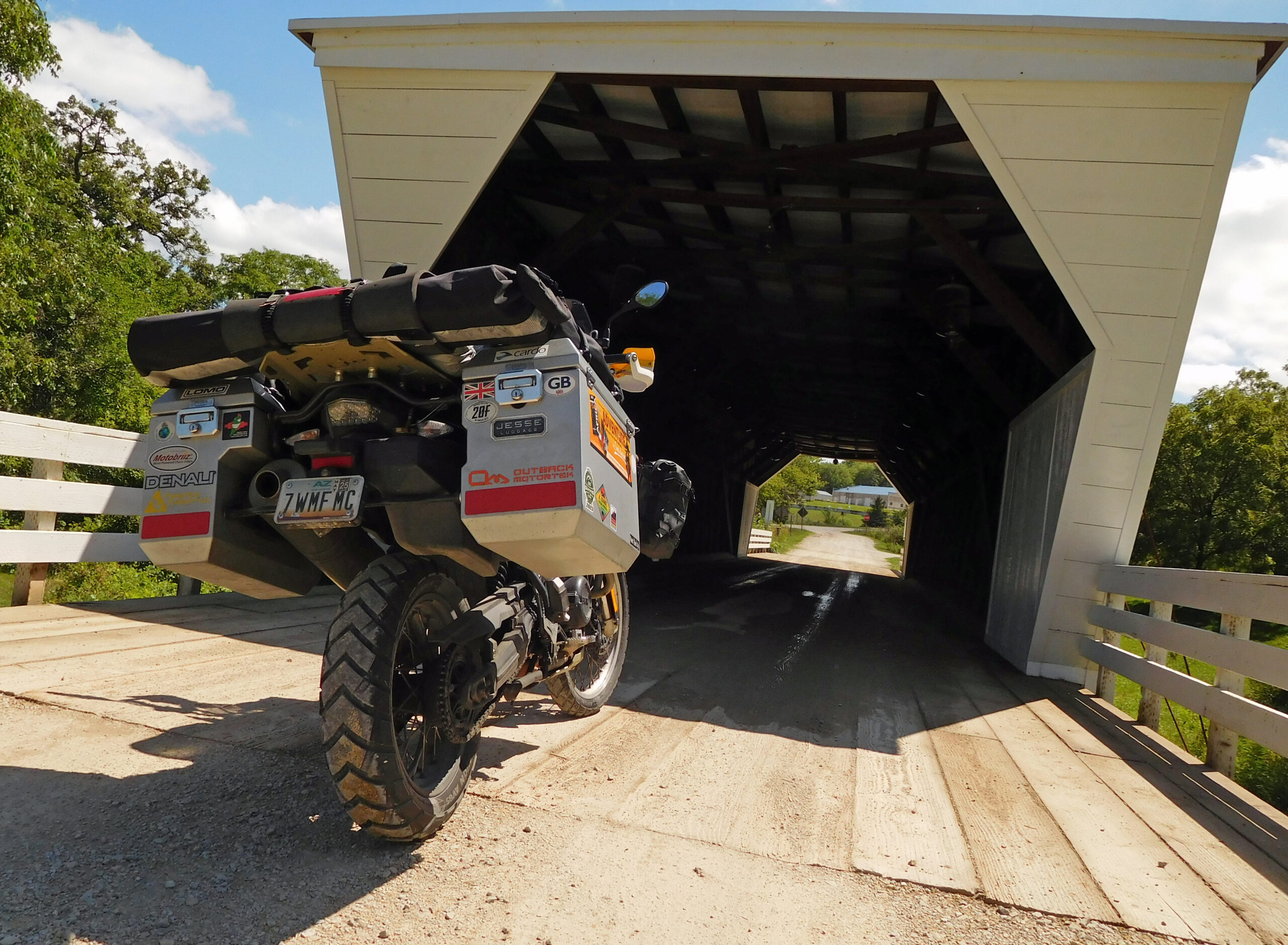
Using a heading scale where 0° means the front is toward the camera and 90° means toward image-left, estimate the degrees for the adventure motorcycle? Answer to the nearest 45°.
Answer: approximately 225°

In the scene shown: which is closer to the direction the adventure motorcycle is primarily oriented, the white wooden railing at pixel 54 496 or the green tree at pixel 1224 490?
the green tree

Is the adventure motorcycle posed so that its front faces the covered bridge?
yes

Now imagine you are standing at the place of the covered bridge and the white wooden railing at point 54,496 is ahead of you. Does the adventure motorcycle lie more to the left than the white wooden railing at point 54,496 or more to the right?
left

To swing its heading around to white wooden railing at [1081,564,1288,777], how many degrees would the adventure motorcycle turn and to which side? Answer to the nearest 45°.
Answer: approximately 45° to its right

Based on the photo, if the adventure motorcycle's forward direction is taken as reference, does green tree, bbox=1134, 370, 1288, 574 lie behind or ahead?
ahead

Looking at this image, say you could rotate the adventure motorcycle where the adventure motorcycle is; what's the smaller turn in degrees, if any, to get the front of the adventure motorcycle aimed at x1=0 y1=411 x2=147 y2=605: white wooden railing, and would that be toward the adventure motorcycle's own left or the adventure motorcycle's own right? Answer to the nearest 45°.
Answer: approximately 90° to the adventure motorcycle's own left
